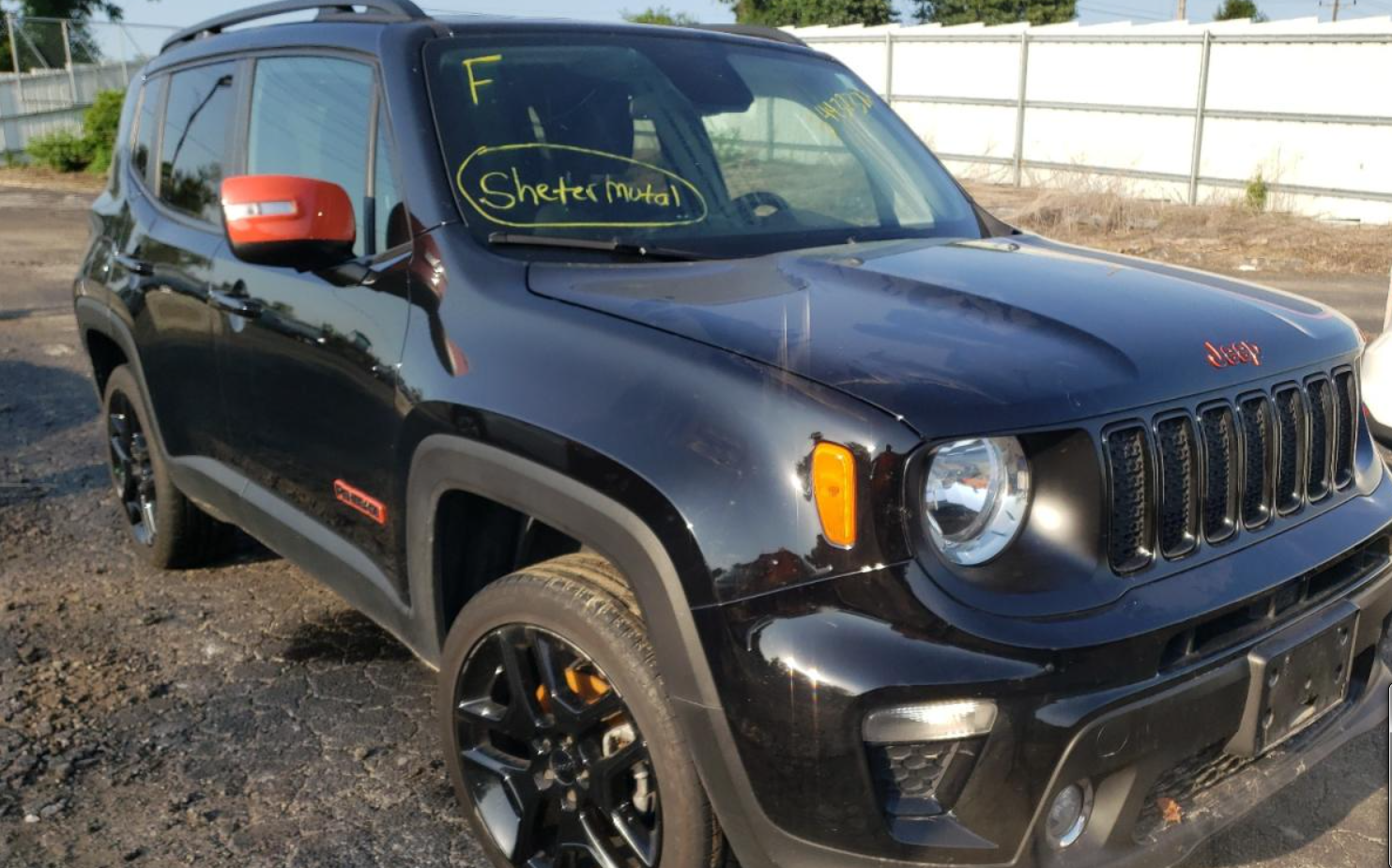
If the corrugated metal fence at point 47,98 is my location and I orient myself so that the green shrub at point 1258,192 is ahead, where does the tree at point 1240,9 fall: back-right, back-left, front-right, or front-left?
front-left

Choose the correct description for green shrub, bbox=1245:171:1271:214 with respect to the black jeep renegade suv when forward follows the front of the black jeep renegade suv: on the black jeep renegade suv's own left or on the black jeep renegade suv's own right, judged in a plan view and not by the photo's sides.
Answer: on the black jeep renegade suv's own left

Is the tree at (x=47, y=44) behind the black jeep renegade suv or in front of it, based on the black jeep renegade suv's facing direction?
behind

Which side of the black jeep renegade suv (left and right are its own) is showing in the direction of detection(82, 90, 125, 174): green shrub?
back

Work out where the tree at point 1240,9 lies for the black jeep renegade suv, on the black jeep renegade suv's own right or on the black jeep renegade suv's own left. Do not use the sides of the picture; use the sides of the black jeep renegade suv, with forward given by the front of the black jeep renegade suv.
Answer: on the black jeep renegade suv's own left

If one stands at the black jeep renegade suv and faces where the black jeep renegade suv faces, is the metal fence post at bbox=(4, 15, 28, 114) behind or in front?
behind

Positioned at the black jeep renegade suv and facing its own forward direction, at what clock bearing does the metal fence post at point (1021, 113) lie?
The metal fence post is roughly at 8 o'clock from the black jeep renegade suv.

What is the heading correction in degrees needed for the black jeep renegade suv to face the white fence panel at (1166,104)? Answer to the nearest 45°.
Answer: approximately 135° to its left

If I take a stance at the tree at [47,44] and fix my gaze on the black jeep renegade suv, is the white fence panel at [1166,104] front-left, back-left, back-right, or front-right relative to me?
front-left

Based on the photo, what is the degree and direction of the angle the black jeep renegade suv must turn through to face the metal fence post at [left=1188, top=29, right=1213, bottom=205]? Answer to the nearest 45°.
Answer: approximately 135° to its left

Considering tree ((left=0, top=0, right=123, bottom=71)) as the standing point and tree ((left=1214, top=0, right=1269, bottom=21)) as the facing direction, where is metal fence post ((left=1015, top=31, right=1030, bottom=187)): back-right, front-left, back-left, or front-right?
front-right

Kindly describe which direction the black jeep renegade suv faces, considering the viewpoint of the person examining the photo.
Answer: facing the viewer and to the right of the viewer

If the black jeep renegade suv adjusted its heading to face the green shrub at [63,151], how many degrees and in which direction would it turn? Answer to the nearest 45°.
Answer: approximately 180°
